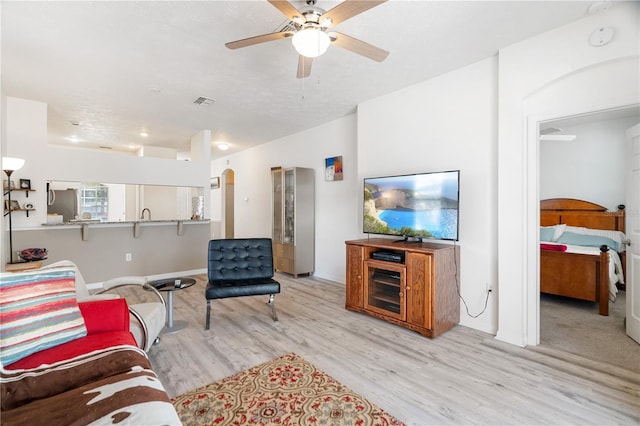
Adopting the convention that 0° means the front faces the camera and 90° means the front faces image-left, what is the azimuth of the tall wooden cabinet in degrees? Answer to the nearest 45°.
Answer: approximately 45°

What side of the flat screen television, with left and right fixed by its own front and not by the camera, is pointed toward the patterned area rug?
front

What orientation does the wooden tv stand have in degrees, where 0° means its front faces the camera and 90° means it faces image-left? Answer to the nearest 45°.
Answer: approximately 45°

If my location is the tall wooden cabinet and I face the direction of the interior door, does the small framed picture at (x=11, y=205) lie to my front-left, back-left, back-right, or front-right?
back-right

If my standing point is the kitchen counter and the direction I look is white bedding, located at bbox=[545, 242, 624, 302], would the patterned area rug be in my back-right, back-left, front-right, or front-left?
front-right

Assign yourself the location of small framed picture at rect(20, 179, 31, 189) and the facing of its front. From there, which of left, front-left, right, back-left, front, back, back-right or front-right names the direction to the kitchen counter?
left

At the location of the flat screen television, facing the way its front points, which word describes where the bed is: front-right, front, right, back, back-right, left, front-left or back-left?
back

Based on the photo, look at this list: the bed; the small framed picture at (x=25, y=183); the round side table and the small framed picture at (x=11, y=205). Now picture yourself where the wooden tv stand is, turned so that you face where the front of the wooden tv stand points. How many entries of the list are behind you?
1

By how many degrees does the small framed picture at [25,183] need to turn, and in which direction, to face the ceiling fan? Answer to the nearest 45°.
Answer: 0° — it already faces it

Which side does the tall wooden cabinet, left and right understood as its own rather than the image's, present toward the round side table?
front

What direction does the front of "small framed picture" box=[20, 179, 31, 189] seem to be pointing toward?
toward the camera

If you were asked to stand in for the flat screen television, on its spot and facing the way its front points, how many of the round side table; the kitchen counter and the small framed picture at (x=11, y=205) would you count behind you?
0

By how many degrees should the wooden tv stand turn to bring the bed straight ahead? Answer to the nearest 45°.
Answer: approximately 180°

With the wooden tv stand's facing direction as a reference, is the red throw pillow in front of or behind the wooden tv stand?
in front

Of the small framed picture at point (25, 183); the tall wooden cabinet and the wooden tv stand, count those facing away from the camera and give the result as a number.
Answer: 0

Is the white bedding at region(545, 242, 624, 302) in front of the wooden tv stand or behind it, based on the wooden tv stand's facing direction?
behind

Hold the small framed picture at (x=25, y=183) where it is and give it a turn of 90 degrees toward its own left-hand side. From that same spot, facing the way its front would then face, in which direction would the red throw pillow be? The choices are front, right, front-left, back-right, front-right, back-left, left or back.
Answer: right

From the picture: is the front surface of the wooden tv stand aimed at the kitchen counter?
no

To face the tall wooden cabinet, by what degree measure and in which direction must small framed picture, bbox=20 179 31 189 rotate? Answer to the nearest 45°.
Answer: approximately 45° to its left
